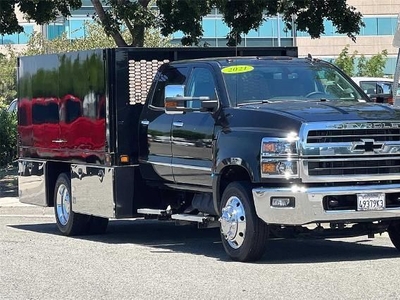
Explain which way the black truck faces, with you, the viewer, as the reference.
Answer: facing the viewer and to the right of the viewer

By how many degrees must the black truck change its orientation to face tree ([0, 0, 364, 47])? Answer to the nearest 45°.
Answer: approximately 135° to its left

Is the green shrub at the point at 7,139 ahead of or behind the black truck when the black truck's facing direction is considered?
behind
